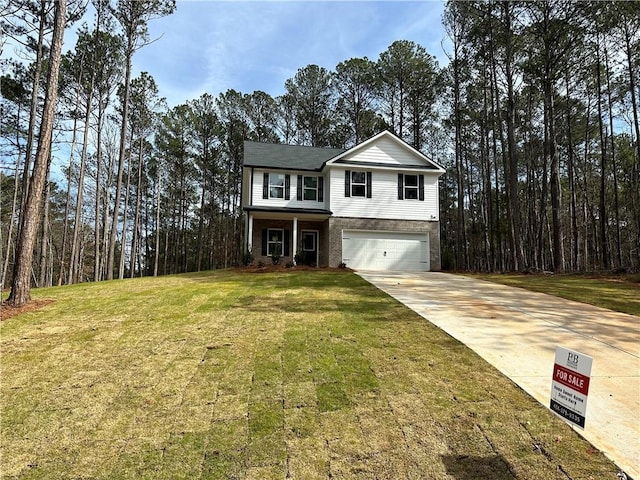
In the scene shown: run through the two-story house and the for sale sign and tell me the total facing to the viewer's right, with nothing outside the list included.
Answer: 0

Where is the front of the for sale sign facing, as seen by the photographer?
facing the viewer and to the left of the viewer

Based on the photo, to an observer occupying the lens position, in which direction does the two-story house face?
facing the viewer

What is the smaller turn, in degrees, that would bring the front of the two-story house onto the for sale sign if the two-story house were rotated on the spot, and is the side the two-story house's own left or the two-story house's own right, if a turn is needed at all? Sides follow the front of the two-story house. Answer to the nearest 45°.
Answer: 0° — it already faces it
